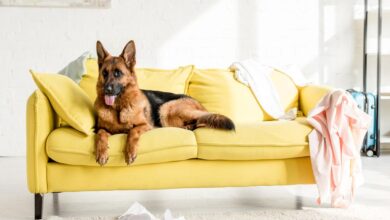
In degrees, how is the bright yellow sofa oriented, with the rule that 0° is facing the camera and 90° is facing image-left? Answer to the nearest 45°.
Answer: approximately 0°

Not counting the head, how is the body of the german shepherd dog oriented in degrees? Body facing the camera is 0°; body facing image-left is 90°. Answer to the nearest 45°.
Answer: approximately 45°
